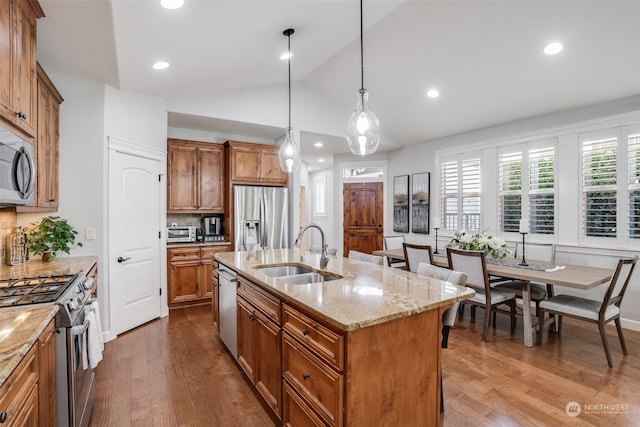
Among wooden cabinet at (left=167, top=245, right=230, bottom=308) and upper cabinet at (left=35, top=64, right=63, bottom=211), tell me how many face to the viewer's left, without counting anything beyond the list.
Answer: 0

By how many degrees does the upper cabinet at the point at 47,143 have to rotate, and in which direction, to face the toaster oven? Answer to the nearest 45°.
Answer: approximately 45° to its left

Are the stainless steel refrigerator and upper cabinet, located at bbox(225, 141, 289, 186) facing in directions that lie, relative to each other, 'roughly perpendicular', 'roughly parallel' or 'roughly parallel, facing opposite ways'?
roughly parallel

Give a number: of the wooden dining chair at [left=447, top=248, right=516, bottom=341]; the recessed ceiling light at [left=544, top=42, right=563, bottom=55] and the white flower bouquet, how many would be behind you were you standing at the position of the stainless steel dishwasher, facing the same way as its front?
3

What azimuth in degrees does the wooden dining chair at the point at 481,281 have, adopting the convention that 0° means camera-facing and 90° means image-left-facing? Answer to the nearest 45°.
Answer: approximately 225°

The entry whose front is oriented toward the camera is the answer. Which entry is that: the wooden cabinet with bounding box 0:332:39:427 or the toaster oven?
the toaster oven

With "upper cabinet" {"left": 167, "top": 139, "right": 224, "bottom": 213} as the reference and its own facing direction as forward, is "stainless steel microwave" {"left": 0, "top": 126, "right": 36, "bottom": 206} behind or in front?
in front

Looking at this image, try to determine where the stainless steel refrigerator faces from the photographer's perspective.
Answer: facing the viewer

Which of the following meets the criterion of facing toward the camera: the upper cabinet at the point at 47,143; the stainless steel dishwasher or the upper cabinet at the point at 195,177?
the upper cabinet at the point at 195,177

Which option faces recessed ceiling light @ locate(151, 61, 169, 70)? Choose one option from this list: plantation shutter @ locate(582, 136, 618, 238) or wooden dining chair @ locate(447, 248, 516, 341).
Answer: the plantation shutter

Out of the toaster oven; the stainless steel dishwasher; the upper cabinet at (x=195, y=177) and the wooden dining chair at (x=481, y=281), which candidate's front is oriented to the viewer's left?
the stainless steel dishwasher

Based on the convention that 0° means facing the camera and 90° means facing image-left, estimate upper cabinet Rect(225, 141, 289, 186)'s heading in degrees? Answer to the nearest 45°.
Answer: approximately 0°

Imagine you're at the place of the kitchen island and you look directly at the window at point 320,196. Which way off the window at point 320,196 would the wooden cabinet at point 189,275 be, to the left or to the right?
left

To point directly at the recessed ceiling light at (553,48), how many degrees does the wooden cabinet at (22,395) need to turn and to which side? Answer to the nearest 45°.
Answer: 0° — it already faces it

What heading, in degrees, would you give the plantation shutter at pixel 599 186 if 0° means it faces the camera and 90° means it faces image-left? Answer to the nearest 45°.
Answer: approximately 45°

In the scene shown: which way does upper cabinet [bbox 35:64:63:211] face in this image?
to the viewer's right

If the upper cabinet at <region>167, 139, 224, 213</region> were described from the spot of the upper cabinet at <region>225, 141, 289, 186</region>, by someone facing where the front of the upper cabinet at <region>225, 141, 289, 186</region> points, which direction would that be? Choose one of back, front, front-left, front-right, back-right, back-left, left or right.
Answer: right
